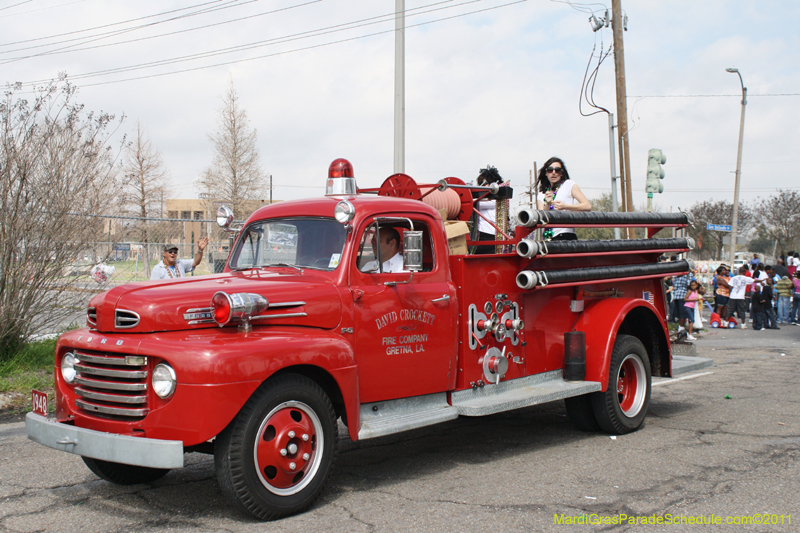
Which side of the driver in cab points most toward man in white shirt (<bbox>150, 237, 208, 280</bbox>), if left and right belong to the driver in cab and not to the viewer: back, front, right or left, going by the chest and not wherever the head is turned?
right

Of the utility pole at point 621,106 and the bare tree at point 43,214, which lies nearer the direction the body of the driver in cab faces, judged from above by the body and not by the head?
the bare tree

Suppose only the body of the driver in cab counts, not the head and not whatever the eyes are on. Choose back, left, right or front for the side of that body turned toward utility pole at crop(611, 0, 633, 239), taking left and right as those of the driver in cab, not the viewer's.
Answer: back

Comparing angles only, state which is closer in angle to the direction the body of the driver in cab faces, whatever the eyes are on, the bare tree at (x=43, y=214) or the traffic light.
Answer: the bare tree

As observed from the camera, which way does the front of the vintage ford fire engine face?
facing the viewer and to the left of the viewer

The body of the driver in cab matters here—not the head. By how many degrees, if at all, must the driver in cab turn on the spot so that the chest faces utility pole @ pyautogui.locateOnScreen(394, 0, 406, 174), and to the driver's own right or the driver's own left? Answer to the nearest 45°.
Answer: approximately 135° to the driver's own right

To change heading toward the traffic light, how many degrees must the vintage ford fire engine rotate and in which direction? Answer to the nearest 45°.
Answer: approximately 180°

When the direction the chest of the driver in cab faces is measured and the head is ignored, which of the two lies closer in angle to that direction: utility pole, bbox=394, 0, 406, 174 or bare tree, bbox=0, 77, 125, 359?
the bare tree

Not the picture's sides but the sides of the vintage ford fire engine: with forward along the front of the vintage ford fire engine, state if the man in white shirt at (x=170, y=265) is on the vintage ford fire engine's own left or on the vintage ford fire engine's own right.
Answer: on the vintage ford fire engine's own right

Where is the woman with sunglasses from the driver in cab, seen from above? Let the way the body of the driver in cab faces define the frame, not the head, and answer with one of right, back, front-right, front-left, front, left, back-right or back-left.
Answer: back

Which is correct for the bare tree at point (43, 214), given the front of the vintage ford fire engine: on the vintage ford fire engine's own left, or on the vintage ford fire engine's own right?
on the vintage ford fire engine's own right

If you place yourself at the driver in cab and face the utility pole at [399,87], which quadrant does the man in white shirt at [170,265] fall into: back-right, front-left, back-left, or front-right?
front-left

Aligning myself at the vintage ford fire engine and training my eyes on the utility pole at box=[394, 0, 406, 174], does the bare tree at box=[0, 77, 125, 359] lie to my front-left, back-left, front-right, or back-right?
front-left

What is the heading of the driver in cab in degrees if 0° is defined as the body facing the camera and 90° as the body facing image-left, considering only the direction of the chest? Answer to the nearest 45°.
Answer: approximately 45°
